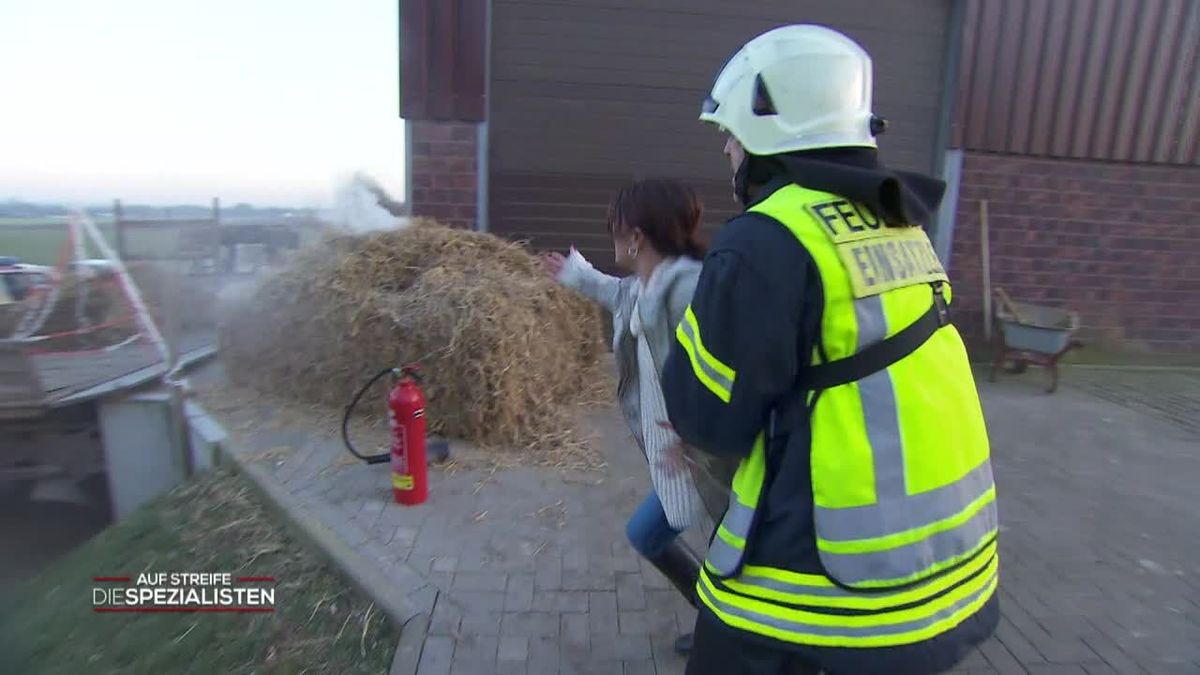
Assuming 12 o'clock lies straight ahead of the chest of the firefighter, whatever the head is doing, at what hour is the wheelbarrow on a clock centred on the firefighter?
The wheelbarrow is roughly at 2 o'clock from the firefighter.

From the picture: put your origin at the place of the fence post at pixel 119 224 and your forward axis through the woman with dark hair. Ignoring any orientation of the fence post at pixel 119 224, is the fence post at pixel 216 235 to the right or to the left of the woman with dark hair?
left

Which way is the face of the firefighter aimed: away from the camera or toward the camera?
away from the camera

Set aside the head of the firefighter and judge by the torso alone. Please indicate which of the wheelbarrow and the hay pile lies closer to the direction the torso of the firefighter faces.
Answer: the hay pile

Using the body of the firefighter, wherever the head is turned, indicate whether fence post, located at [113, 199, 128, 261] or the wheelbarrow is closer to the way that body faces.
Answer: the fence post

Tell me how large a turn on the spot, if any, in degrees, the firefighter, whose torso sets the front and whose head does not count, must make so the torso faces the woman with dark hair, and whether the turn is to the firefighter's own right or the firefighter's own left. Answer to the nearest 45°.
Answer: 0° — they already face them

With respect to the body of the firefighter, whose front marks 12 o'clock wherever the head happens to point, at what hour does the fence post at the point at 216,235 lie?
The fence post is roughly at 12 o'clock from the firefighter.

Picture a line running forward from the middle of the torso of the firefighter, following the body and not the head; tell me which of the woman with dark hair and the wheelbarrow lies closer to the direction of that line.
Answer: the woman with dark hair

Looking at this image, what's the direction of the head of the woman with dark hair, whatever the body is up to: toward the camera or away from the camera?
away from the camera

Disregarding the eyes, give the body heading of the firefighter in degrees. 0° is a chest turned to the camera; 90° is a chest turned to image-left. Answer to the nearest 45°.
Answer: approximately 135°

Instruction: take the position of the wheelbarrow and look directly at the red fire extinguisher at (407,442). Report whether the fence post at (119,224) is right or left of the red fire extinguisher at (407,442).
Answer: right
